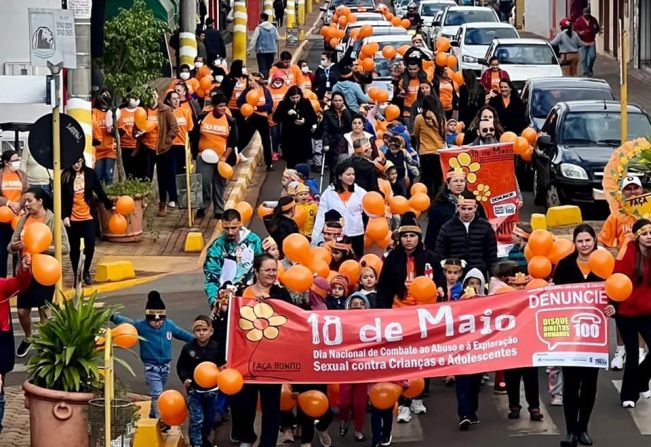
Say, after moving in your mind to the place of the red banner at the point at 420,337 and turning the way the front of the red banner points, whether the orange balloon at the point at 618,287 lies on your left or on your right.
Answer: on your left

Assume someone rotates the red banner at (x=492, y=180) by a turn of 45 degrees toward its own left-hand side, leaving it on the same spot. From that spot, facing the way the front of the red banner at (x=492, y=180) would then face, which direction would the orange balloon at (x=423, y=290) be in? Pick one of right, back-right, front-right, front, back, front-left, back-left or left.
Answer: front-right

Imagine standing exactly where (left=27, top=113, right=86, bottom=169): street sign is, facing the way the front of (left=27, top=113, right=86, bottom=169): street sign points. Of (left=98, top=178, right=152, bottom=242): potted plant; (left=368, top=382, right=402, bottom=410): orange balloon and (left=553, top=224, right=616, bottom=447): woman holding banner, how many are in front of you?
1

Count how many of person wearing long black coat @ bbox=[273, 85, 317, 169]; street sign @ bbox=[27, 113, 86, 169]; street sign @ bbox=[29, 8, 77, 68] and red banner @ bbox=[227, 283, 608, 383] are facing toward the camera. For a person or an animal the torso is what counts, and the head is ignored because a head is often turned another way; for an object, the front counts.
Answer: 3

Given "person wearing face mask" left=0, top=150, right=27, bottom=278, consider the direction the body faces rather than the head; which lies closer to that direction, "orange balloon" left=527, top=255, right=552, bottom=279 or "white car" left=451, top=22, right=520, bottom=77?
the orange balloon

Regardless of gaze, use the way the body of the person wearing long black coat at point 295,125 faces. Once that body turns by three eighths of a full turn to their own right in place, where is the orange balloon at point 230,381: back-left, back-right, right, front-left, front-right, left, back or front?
back-left

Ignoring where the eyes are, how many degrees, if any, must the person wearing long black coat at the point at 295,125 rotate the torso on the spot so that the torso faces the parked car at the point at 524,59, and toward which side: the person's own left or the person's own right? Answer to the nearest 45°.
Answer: approximately 135° to the person's own left

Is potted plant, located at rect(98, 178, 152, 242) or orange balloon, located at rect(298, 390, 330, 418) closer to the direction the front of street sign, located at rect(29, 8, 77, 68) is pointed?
the orange balloon

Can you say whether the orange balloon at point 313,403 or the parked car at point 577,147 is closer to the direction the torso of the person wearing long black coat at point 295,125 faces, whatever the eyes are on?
the orange balloon

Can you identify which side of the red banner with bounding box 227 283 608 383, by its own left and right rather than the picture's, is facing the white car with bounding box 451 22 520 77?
back

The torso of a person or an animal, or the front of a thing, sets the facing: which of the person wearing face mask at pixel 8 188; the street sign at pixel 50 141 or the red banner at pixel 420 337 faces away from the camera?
the street sign

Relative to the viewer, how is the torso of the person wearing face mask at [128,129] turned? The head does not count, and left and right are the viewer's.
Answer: facing the viewer and to the right of the viewer

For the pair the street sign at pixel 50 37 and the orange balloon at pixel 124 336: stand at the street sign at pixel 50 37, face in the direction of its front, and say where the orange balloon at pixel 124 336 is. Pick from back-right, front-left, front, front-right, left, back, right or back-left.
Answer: front

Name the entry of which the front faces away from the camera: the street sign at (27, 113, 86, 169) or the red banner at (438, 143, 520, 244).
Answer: the street sign

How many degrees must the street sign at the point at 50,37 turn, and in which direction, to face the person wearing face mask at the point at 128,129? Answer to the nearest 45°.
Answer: approximately 180°
